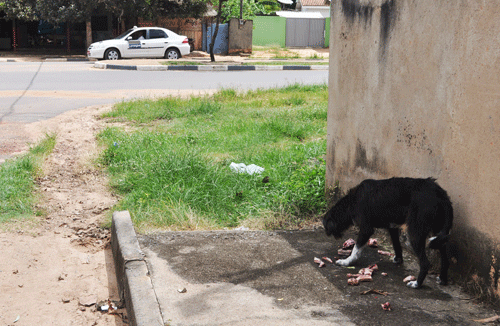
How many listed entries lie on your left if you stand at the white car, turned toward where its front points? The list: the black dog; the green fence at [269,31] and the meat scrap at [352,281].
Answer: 2

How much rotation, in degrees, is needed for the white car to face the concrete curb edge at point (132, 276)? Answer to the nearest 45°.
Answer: approximately 90° to its left

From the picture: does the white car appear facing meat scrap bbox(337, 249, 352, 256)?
no

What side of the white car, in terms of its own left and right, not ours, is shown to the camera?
left

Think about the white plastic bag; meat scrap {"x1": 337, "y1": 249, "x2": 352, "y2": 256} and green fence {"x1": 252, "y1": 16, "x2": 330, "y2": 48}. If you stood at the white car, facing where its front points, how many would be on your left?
2

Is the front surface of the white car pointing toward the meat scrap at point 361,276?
no

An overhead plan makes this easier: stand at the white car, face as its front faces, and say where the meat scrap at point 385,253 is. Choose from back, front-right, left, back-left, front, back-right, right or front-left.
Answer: left

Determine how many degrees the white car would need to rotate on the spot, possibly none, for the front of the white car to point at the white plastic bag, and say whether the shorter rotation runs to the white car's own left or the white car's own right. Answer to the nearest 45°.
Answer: approximately 90° to the white car's own left

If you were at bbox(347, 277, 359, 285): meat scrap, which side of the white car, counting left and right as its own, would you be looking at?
left

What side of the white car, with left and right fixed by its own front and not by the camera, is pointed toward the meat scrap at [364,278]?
left

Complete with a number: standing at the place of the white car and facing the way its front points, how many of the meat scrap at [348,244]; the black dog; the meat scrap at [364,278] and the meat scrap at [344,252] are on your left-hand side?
4

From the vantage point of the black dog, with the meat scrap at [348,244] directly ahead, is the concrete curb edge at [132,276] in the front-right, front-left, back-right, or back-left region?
front-left

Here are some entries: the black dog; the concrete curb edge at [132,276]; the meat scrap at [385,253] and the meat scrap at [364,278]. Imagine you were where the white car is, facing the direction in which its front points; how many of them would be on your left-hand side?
4
